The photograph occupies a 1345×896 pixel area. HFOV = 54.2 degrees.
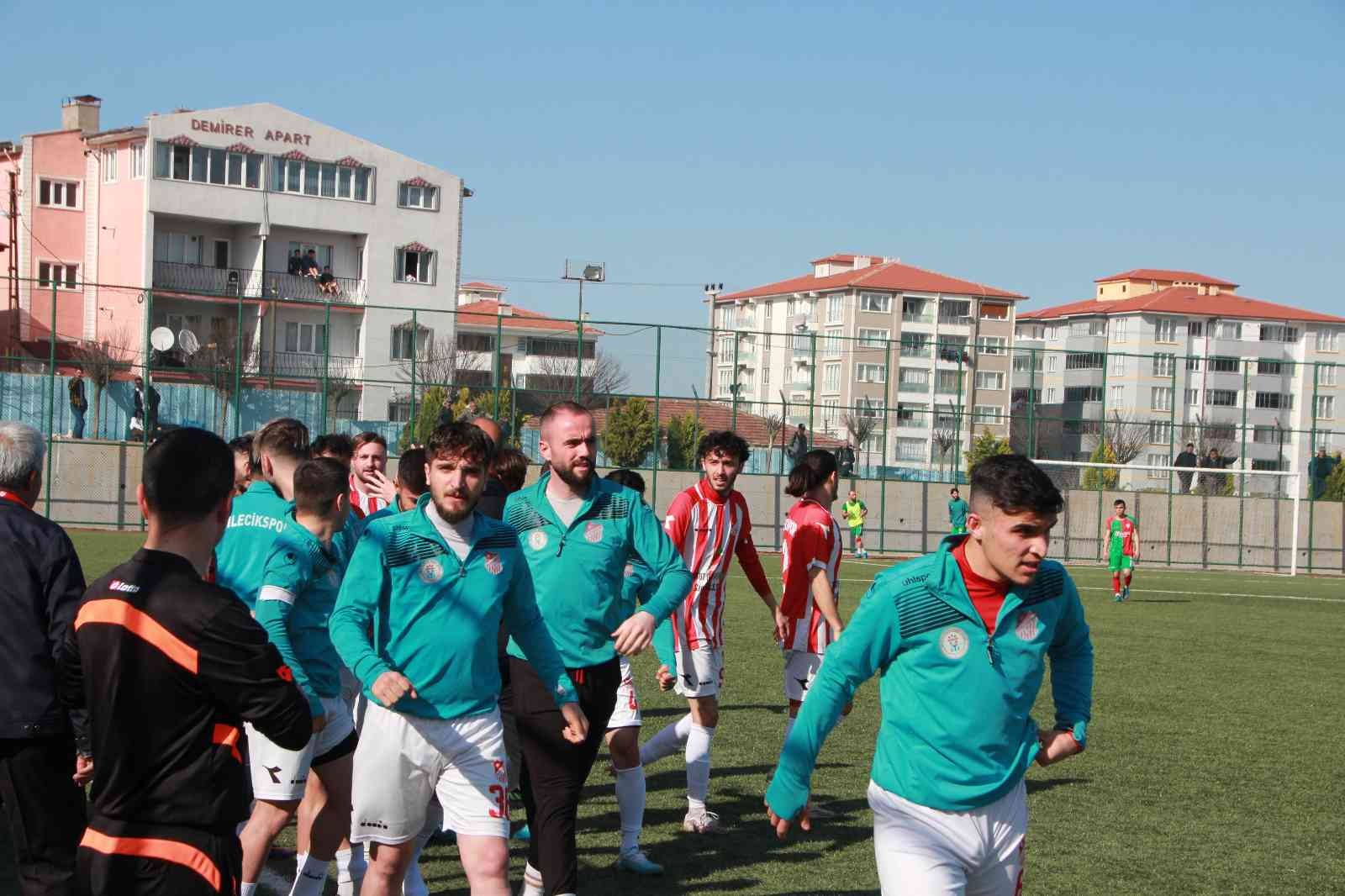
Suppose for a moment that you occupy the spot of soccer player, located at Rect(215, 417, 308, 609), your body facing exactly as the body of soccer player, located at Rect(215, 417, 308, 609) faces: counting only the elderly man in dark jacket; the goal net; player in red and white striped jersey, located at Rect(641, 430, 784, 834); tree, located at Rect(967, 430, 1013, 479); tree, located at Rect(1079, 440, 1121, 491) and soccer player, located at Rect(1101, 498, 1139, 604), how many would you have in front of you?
5

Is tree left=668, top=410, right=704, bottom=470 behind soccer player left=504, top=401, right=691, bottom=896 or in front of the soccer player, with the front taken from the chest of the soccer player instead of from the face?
behind

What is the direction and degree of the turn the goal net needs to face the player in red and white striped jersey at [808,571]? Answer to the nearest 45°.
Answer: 0° — it already faces them

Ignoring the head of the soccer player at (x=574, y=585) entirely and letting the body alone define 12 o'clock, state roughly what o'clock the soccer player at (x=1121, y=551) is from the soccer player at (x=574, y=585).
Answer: the soccer player at (x=1121, y=551) is roughly at 7 o'clock from the soccer player at (x=574, y=585).

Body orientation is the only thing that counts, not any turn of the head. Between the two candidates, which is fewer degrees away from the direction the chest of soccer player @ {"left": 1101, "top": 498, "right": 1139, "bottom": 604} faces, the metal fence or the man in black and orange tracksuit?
the man in black and orange tracksuit

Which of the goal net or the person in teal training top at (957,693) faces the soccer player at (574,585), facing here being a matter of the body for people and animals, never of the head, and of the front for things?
the goal net

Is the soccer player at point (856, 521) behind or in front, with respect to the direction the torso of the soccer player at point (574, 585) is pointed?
behind

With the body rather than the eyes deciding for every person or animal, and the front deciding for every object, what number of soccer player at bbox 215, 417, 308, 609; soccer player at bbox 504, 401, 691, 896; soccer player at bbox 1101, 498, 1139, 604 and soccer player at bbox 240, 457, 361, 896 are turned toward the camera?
2

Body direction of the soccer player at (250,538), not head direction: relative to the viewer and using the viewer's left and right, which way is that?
facing away from the viewer and to the right of the viewer

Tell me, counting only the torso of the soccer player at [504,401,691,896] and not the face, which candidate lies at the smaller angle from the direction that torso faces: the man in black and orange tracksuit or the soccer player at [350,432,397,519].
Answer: the man in black and orange tracksuit

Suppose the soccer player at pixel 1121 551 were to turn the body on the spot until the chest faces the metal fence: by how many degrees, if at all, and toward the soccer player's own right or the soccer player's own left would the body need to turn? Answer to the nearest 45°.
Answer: approximately 135° to the soccer player's own right

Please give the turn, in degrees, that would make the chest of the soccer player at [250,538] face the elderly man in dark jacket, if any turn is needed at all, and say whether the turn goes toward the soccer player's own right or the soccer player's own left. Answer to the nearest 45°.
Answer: approximately 180°

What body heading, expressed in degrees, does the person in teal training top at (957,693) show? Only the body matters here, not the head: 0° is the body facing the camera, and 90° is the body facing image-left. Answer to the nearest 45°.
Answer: approximately 315°
